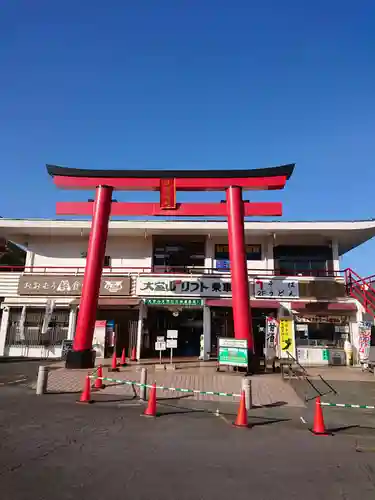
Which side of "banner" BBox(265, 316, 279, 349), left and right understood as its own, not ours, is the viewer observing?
front

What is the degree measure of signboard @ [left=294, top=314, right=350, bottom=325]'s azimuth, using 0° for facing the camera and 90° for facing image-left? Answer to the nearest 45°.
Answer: approximately 0°

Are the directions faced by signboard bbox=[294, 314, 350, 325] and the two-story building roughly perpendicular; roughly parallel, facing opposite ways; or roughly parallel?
roughly parallel

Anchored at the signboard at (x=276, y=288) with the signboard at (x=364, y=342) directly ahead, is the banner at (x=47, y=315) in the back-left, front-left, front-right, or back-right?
back-right

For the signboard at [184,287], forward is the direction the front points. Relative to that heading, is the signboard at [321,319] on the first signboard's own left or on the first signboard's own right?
on the first signboard's own left

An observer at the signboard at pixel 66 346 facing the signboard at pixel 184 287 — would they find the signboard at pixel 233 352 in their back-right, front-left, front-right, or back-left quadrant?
front-right

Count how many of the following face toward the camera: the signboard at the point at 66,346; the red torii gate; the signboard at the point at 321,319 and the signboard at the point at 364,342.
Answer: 4

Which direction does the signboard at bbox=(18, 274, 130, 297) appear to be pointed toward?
toward the camera

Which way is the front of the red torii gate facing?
toward the camera

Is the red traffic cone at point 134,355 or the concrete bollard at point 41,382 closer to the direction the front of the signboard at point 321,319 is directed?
the concrete bollard

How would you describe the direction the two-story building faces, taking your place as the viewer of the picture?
facing the viewer
